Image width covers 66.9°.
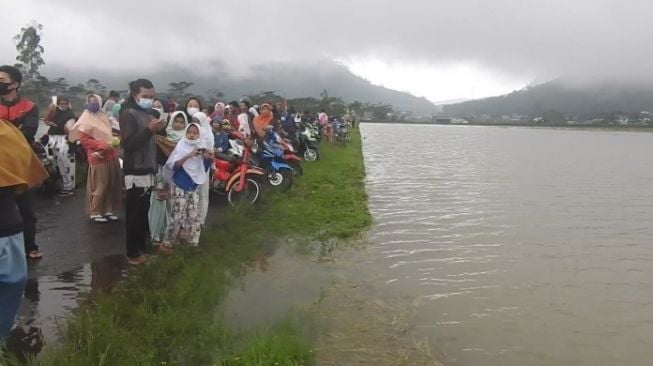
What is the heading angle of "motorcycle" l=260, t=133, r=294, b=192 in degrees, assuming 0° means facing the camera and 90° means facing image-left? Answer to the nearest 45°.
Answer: approximately 315°

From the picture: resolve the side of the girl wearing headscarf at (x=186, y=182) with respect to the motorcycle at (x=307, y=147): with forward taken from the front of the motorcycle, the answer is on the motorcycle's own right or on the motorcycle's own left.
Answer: on the motorcycle's own right

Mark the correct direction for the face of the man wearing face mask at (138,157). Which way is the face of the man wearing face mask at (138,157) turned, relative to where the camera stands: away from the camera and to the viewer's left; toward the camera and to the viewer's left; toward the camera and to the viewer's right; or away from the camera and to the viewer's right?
toward the camera and to the viewer's right

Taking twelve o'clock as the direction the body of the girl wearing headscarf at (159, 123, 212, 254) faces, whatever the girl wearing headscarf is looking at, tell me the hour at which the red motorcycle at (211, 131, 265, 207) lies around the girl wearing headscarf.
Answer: The red motorcycle is roughly at 8 o'clock from the girl wearing headscarf.

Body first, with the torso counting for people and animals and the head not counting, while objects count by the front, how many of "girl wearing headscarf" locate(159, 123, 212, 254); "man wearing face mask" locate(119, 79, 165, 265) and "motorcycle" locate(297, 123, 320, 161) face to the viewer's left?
0

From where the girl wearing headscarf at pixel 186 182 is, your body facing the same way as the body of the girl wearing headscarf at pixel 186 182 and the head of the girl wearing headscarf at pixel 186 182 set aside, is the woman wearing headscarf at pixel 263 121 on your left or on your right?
on your left

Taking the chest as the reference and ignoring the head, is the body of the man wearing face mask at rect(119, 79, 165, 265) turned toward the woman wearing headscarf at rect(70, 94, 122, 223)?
no

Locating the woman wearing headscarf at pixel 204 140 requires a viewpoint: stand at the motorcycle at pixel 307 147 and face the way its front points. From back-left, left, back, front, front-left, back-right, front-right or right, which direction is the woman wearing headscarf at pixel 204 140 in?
front-right

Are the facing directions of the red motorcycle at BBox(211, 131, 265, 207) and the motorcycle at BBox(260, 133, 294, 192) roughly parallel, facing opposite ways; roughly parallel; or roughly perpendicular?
roughly parallel

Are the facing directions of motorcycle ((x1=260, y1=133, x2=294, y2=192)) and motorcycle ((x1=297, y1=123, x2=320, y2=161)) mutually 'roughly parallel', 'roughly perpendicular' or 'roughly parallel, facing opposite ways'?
roughly parallel

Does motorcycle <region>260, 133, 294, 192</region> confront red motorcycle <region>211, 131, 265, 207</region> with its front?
no

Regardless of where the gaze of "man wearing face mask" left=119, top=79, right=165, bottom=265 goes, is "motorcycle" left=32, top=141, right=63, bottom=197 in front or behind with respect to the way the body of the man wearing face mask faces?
behind

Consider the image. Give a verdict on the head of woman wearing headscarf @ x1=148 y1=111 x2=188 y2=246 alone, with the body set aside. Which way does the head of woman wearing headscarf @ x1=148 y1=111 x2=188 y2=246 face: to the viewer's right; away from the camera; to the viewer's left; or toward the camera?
toward the camera

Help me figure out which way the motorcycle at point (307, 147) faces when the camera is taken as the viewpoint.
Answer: facing the viewer and to the right of the viewer

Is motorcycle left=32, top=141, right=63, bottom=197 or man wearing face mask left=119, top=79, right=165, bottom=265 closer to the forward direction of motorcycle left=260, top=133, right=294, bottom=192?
the man wearing face mask

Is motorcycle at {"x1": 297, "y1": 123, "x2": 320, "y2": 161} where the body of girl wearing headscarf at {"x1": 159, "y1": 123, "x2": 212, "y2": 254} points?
no

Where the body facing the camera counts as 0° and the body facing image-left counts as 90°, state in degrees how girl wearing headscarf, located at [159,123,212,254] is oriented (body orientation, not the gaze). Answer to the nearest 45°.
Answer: approximately 315°
